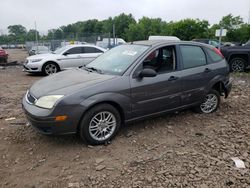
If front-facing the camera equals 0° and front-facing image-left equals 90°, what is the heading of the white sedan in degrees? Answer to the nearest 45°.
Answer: approximately 45°

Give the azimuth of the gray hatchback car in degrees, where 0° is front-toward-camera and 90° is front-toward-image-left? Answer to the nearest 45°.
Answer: approximately 45°

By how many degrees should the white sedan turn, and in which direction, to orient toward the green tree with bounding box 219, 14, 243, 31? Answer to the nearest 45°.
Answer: approximately 180°

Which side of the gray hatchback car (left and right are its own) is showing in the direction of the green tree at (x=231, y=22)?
back

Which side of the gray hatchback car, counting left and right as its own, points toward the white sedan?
right

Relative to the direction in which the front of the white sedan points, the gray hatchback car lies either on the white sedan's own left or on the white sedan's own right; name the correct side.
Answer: on the white sedan's own left
